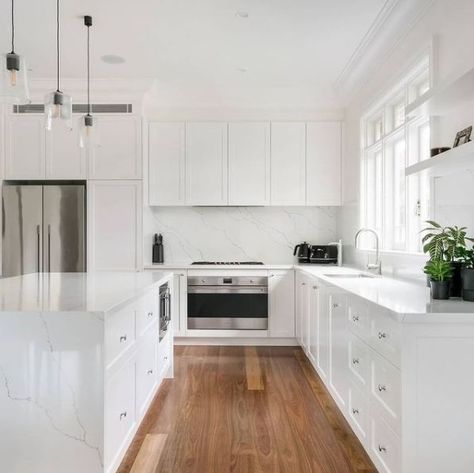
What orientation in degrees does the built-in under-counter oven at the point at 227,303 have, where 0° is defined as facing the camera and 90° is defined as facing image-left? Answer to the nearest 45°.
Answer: approximately 0°

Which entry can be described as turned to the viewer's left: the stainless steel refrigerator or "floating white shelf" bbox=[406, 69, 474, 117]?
the floating white shelf

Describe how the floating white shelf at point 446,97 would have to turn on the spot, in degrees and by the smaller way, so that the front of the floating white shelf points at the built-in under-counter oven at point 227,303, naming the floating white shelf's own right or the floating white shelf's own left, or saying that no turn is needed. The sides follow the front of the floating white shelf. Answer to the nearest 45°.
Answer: approximately 45° to the floating white shelf's own right

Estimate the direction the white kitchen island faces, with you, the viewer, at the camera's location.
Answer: facing to the right of the viewer

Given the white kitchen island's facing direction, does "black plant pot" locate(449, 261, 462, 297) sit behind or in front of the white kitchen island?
in front

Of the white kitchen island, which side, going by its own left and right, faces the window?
front

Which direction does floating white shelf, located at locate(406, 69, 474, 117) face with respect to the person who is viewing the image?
facing to the left of the viewer

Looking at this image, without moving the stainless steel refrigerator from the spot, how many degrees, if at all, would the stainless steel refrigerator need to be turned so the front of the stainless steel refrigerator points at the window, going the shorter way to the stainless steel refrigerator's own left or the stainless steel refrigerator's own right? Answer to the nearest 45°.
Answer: approximately 45° to the stainless steel refrigerator's own left

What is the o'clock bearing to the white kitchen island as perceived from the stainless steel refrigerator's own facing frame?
The white kitchen island is roughly at 12 o'clock from the stainless steel refrigerator.

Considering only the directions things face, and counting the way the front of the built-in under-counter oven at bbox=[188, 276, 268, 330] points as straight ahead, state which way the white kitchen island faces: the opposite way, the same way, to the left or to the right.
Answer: to the left

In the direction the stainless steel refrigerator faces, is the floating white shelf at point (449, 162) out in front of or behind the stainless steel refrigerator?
in front

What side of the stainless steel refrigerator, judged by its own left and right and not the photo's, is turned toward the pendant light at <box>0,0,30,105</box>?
front
